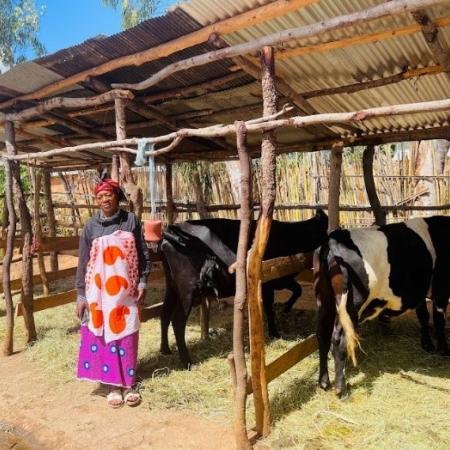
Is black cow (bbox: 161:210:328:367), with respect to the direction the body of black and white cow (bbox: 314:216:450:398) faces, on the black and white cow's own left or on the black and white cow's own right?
on the black and white cow's own left

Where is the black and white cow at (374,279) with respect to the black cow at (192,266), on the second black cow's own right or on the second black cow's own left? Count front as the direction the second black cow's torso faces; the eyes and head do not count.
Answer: on the second black cow's own right

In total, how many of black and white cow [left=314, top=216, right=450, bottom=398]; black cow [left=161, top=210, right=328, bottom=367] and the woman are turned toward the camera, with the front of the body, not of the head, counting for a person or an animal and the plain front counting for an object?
1

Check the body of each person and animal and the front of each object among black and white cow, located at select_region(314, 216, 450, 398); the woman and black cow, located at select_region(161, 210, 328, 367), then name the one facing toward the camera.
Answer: the woman

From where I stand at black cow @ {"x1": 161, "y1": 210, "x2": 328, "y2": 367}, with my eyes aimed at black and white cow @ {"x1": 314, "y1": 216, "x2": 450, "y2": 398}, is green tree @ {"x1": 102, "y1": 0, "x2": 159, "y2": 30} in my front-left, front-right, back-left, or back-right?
back-left

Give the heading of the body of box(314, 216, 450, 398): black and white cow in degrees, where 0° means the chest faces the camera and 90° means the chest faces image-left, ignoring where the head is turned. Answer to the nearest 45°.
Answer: approximately 225°

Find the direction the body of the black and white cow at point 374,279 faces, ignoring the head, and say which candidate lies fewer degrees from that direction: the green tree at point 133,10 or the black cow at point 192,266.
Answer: the green tree

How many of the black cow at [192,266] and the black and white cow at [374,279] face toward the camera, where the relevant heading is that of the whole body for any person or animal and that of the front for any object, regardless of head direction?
0

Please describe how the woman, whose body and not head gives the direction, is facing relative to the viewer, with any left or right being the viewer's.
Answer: facing the viewer

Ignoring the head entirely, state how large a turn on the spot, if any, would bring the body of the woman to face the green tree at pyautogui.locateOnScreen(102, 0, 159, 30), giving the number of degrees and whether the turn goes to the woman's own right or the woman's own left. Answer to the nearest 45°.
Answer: approximately 180°

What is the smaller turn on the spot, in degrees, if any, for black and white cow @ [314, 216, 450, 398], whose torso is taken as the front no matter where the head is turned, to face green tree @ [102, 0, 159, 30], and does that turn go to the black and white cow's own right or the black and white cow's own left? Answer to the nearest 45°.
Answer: approximately 90° to the black and white cow's own left
